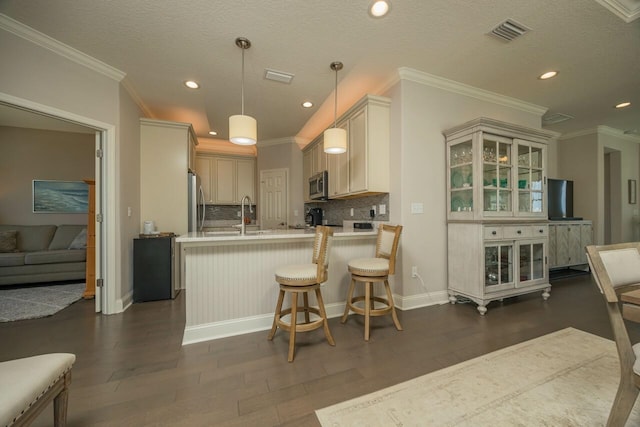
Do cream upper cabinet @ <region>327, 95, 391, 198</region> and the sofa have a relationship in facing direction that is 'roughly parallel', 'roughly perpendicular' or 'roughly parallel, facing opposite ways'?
roughly perpendicular

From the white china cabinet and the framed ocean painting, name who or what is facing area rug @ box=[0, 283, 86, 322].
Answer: the framed ocean painting

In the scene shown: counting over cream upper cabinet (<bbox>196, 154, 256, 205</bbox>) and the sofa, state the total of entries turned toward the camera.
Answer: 2

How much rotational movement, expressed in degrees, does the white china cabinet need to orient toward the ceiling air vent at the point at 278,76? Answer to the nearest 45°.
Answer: approximately 90° to its right

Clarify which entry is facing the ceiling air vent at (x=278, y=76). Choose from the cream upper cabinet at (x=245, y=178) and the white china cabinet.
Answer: the cream upper cabinet

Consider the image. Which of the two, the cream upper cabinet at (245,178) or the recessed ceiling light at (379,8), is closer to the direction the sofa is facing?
the recessed ceiling light

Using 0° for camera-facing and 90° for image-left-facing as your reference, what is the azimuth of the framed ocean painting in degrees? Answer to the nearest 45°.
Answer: approximately 0°

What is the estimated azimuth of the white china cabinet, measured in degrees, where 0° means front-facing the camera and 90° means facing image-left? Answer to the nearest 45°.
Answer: approximately 315°

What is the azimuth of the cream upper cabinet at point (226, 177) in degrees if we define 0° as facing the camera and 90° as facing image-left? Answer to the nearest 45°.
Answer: approximately 0°

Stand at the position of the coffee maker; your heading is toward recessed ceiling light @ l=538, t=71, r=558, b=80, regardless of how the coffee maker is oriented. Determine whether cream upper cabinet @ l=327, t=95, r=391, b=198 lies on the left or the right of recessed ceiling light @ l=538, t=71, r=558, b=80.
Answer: right

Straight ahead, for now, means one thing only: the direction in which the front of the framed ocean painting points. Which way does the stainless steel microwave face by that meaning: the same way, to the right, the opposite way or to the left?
to the right
